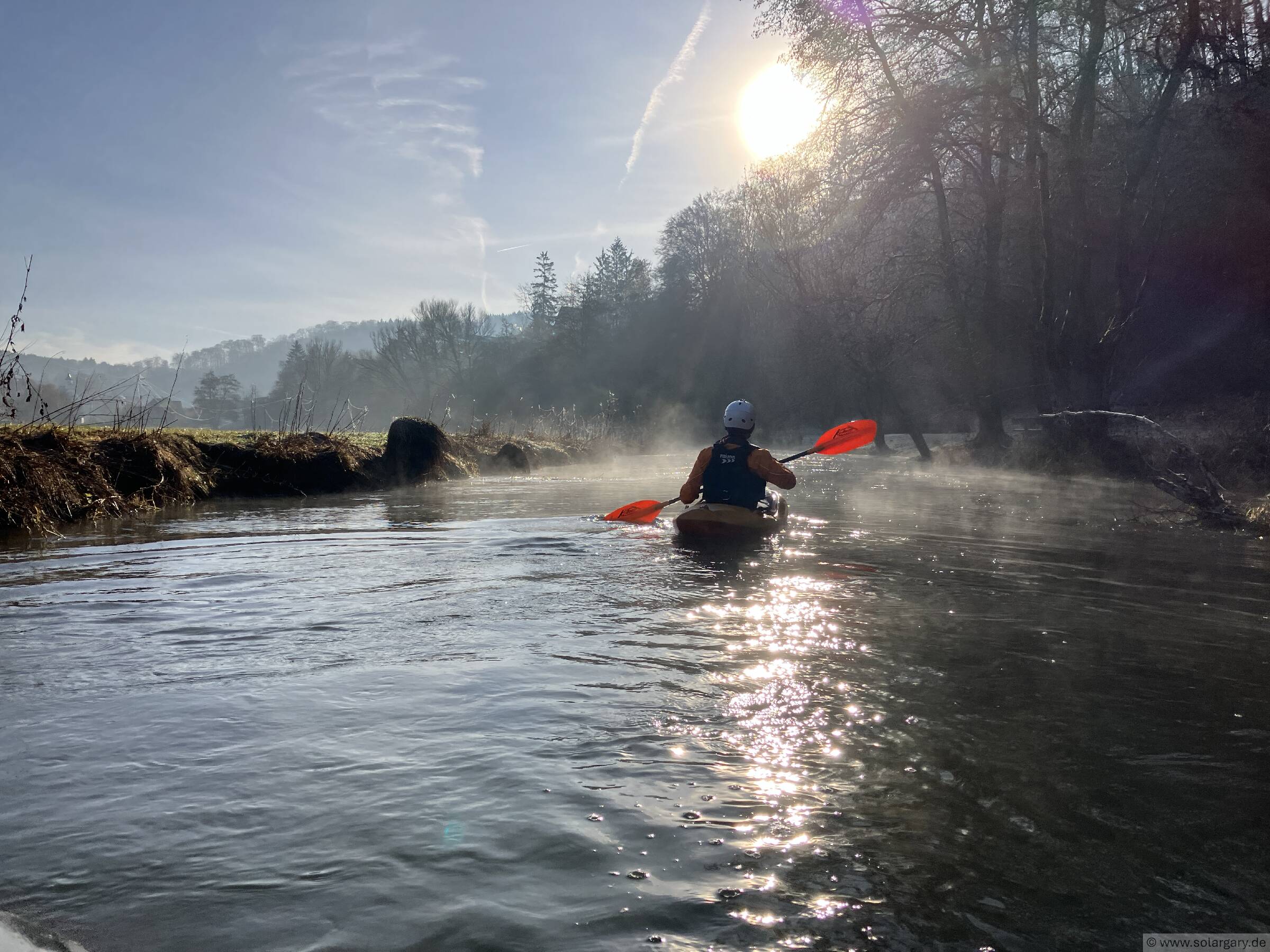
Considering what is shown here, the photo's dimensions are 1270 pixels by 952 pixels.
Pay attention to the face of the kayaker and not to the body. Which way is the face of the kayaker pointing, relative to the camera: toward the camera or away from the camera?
away from the camera

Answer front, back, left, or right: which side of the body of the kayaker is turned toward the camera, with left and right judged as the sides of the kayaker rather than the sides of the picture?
back

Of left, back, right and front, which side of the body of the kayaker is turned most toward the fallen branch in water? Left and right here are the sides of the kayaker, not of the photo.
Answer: right
